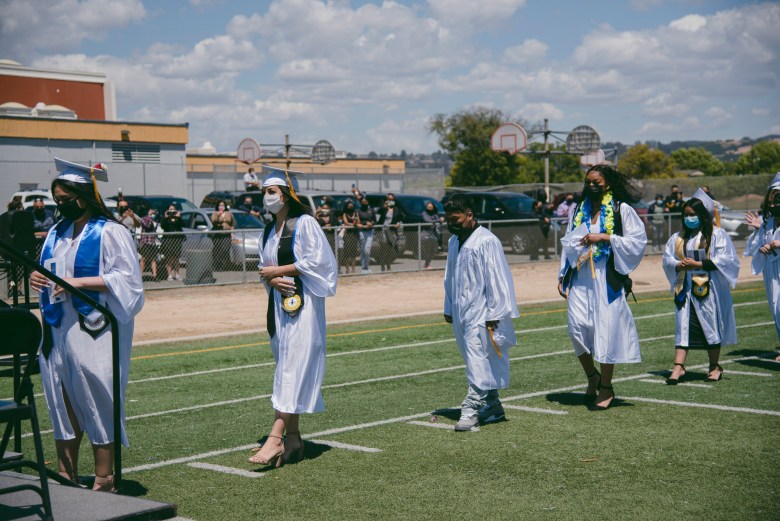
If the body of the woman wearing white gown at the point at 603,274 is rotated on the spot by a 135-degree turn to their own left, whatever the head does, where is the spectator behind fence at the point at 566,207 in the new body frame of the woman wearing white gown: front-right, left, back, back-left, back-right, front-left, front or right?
left

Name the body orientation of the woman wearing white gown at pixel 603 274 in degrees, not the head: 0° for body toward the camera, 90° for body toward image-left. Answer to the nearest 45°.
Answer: approximately 45°

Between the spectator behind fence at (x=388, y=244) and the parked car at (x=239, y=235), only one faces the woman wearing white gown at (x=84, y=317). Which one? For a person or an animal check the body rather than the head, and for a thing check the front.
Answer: the spectator behind fence

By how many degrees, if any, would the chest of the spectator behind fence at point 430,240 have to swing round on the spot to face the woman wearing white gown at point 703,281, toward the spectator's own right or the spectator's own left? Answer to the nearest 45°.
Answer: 0° — they already face them

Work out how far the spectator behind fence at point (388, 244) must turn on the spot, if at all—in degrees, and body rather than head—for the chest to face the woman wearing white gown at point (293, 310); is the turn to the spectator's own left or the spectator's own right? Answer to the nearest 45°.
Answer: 0° — they already face them

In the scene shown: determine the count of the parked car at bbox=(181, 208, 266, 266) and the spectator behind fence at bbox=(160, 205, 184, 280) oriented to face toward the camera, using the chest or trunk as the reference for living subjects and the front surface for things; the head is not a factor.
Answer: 1

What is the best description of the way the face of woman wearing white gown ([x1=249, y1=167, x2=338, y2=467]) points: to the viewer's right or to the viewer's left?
to the viewer's left

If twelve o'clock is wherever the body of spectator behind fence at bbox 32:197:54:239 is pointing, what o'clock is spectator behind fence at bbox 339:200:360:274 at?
spectator behind fence at bbox 339:200:360:274 is roughly at 9 o'clock from spectator behind fence at bbox 32:197:54:239.
